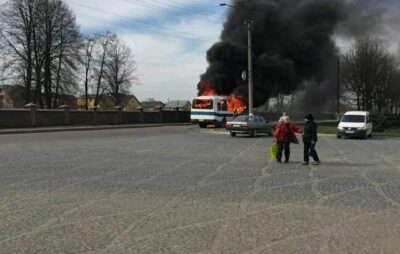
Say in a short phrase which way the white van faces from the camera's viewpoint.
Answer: facing the viewer and to the left of the viewer

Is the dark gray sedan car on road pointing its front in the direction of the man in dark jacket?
no

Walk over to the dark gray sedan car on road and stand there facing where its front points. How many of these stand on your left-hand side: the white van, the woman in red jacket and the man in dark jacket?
0

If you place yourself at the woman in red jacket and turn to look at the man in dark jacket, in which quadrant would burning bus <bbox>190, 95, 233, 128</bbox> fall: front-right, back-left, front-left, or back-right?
back-left

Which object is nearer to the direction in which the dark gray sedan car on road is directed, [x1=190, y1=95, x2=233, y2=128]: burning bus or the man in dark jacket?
the burning bus

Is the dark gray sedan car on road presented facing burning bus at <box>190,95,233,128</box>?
no

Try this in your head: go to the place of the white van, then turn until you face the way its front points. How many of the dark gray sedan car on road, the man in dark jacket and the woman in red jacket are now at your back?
0

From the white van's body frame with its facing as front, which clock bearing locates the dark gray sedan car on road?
The dark gray sedan car on road is roughly at 1 o'clock from the white van.

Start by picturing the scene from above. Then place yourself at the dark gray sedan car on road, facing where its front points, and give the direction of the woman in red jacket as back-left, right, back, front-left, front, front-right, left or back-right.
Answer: back-right
